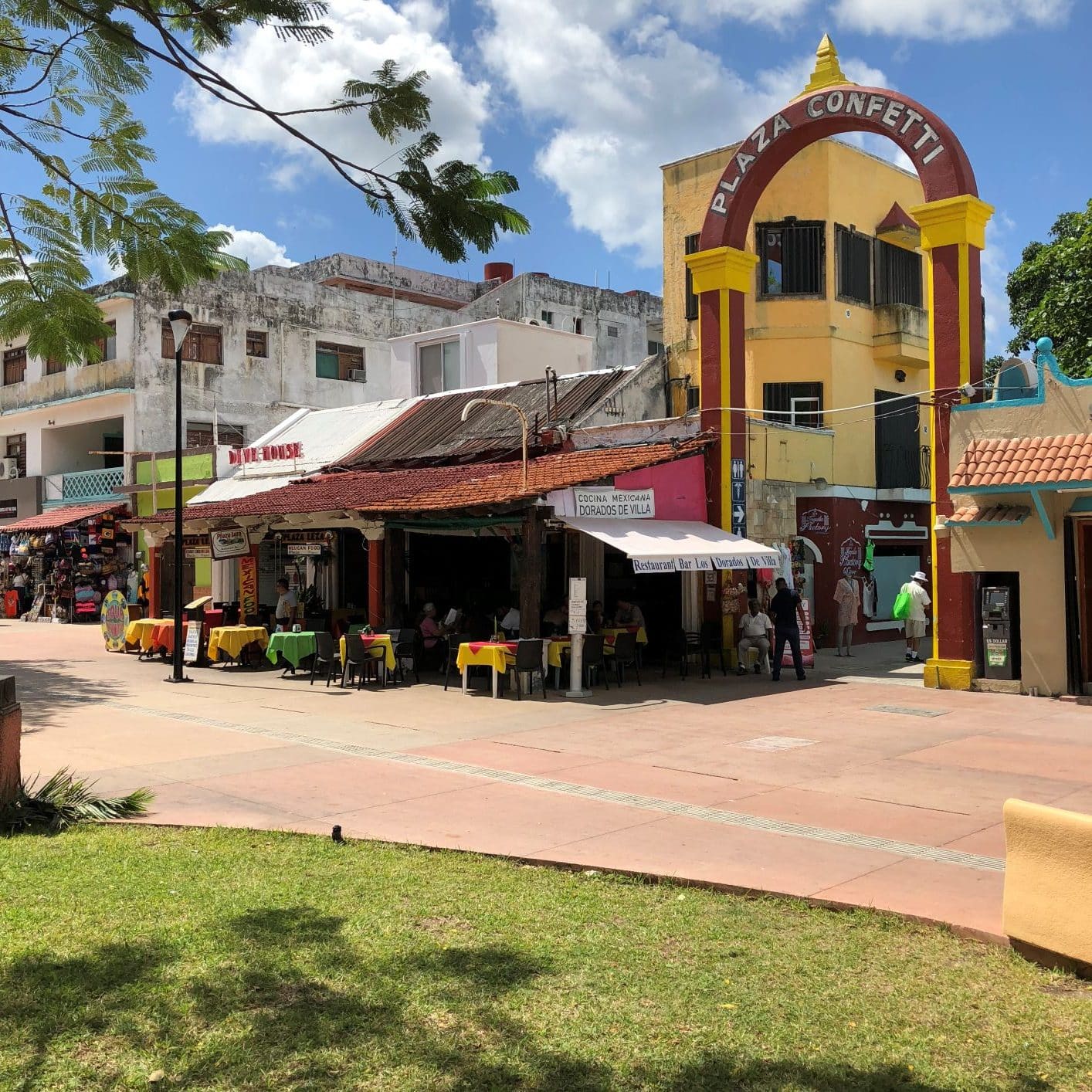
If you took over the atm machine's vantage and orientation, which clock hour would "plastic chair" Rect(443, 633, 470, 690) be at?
The plastic chair is roughly at 3 o'clock from the atm machine.

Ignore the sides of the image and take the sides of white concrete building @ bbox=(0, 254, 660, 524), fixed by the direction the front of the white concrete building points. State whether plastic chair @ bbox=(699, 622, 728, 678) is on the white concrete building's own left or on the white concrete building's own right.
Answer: on the white concrete building's own left

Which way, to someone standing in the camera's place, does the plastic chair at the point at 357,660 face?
facing away from the viewer and to the right of the viewer

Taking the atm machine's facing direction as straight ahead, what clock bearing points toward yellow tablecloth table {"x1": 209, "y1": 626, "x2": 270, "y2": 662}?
The yellow tablecloth table is roughly at 3 o'clock from the atm machine.

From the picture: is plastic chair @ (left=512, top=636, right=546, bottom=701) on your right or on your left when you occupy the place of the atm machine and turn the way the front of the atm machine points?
on your right

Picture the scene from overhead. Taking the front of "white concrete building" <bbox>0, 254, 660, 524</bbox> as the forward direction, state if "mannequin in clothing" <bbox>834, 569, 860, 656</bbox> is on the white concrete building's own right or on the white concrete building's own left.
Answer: on the white concrete building's own left

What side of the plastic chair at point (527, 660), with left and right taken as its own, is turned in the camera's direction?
back
